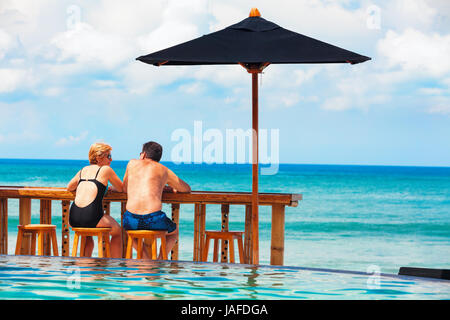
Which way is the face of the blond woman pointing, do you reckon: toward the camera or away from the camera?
away from the camera

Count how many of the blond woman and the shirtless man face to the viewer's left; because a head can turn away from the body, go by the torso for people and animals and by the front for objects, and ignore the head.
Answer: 0

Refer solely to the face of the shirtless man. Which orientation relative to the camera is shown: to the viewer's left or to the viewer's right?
to the viewer's left

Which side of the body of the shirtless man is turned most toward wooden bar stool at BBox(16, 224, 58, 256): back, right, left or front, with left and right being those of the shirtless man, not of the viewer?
left

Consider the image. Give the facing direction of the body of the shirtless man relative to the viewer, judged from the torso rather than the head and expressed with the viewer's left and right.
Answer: facing away from the viewer

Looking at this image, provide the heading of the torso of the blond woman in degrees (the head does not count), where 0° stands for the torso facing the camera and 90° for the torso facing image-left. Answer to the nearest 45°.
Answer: approximately 225°

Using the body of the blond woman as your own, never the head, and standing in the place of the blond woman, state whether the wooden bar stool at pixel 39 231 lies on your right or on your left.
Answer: on your left
